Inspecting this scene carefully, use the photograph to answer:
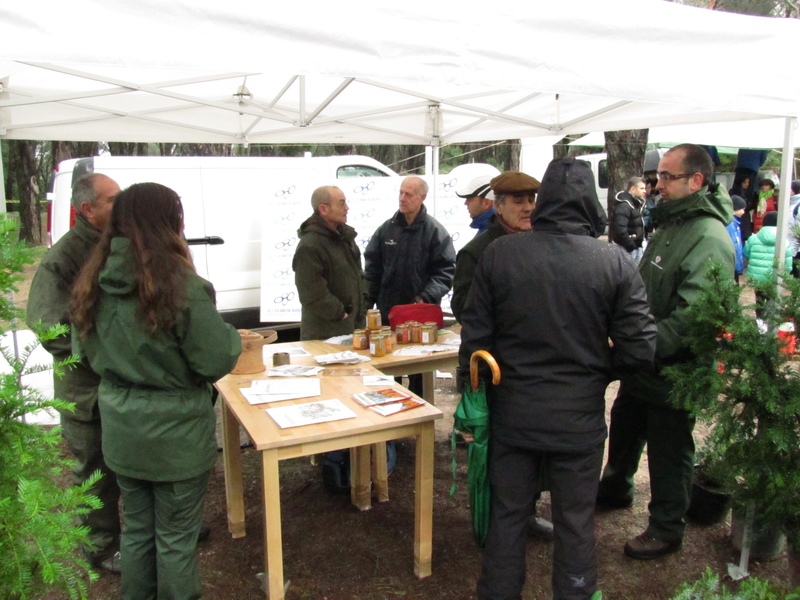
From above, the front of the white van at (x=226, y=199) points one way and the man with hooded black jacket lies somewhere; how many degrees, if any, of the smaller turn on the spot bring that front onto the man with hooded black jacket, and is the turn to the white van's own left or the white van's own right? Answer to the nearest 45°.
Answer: approximately 90° to the white van's own right

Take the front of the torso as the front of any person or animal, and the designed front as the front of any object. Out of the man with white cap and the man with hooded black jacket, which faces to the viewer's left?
the man with white cap

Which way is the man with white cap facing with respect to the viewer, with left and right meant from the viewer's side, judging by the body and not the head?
facing to the left of the viewer

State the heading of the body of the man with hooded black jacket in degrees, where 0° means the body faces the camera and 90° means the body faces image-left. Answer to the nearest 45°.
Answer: approximately 180°

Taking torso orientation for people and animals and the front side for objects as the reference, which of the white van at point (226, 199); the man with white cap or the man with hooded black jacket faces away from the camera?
the man with hooded black jacket

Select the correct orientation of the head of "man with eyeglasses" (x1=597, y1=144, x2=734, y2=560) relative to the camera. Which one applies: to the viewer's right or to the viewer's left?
to the viewer's left

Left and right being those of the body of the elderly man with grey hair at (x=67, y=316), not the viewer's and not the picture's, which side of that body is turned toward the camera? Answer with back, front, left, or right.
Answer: right

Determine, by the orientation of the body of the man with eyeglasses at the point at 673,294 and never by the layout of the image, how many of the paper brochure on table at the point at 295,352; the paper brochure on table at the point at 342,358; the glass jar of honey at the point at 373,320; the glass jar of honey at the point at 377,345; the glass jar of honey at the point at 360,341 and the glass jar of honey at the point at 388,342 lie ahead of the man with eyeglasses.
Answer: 6

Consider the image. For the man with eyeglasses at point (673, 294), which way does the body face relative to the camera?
to the viewer's left

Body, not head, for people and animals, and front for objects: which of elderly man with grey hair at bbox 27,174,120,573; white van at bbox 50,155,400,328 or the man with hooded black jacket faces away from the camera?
the man with hooded black jacket

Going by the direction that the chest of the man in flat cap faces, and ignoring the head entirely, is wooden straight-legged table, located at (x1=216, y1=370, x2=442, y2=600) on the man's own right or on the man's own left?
on the man's own right

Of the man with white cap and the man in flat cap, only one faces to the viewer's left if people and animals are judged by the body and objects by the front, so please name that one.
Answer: the man with white cap

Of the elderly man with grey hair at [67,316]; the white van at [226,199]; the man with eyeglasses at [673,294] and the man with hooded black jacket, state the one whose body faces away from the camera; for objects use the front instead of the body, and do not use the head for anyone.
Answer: the man with hooded black jacket

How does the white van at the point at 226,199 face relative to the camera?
to the viewer's right

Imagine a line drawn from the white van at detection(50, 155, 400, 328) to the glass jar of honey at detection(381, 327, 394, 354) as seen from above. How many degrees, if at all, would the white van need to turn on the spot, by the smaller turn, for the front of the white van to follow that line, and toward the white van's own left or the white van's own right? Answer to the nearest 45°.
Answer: approximately 90° to the white van's own right
